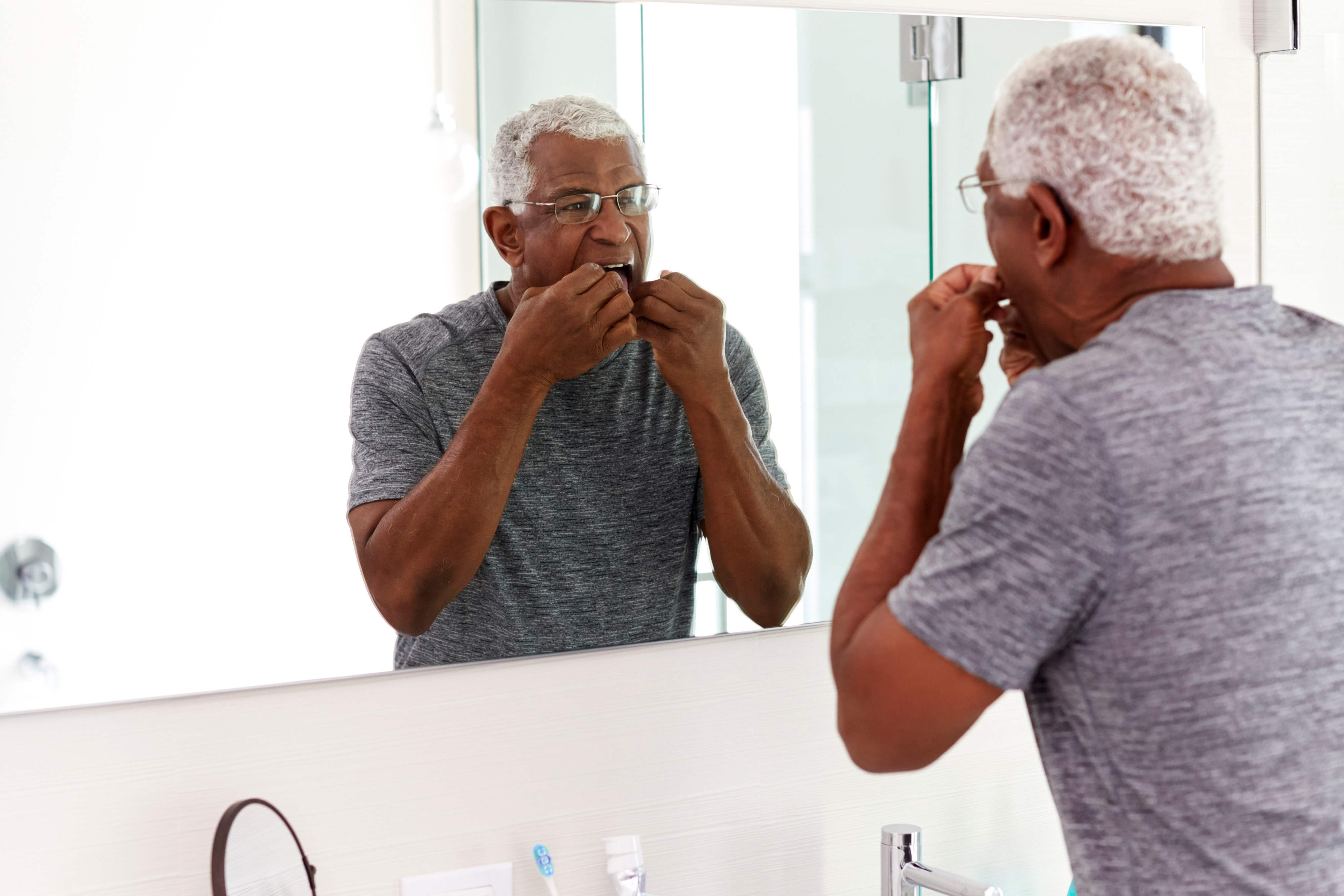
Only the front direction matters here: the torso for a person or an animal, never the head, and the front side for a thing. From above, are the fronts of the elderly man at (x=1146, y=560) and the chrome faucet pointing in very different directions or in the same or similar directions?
very different directions

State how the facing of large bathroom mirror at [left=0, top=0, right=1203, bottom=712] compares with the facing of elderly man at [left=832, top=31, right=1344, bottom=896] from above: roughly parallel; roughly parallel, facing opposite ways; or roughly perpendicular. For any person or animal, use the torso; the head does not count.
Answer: roughly parallel, facing opposite ways

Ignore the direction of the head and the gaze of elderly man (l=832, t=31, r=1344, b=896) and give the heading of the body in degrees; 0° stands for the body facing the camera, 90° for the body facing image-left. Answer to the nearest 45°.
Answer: approximately 135°

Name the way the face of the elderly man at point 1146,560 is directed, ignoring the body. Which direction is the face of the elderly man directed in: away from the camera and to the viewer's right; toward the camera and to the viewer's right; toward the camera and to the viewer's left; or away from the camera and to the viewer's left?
away from the camera and to the viewer's left

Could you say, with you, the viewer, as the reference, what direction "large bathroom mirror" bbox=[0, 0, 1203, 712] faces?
facing the viewer and to the right of the viewer

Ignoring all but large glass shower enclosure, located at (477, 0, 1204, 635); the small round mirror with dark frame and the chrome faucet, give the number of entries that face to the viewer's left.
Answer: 0

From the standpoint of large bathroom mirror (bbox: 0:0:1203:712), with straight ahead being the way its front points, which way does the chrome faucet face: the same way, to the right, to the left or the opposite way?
the same way
